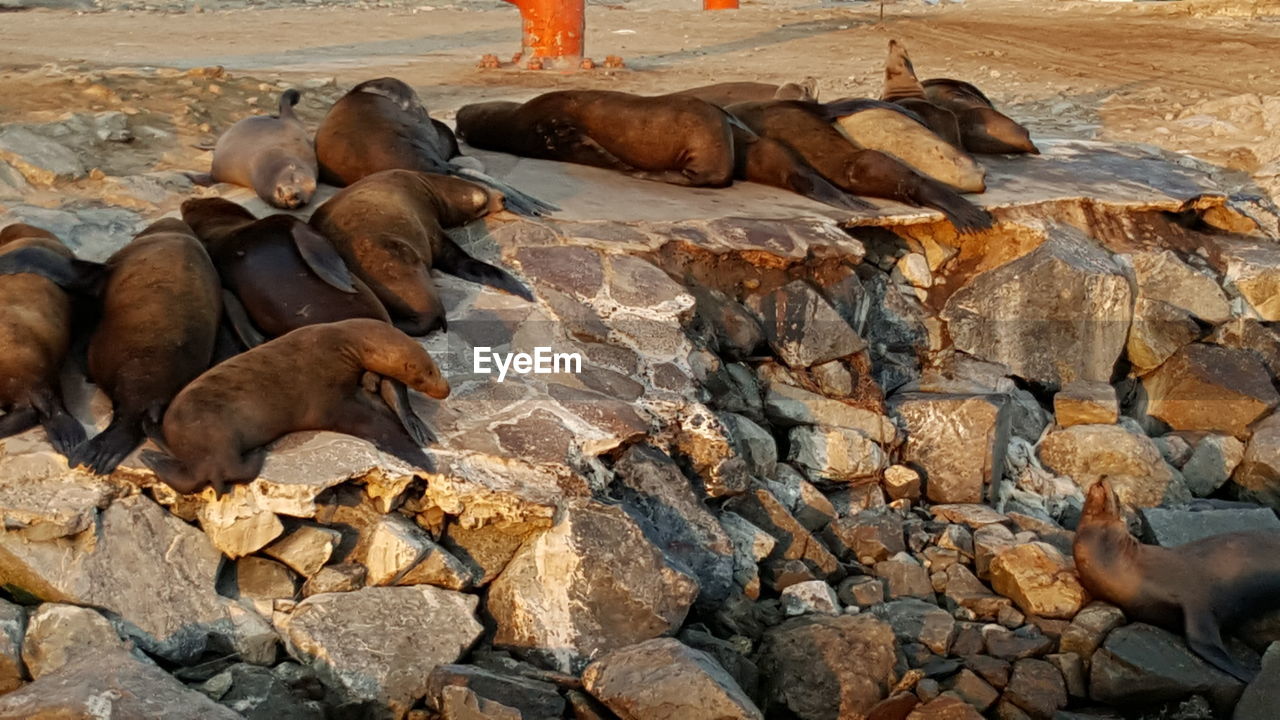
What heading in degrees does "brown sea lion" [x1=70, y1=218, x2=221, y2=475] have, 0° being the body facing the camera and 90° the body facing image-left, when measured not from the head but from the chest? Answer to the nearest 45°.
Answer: approximately 180°

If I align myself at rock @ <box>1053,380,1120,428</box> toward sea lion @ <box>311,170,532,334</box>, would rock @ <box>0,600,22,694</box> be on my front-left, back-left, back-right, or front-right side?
front-left

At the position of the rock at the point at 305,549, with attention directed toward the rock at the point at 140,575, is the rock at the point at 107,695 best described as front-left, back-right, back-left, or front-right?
front-left

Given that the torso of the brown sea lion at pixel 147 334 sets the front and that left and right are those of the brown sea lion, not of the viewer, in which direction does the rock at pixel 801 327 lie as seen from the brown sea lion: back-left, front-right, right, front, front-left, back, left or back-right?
right

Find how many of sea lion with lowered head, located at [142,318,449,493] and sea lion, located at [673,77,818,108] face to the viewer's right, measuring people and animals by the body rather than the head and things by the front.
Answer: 2

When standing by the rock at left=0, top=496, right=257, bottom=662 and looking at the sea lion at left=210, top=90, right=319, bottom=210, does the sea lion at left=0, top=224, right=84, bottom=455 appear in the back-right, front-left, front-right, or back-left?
front-left

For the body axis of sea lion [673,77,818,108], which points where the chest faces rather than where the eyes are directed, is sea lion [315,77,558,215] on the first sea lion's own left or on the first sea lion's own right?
on the first sea lion's own right

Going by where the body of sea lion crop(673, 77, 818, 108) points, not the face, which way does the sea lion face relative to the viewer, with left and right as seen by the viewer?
facing to the right of the viewer

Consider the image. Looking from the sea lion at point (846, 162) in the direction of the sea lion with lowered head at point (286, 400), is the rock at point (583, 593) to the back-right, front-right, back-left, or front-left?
front-left

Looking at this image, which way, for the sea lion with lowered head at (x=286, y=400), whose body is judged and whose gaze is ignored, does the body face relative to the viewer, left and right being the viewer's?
facing to the right of the viewer

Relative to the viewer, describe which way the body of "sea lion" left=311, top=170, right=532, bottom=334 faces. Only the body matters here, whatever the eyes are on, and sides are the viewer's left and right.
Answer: facing to the right of the viewer

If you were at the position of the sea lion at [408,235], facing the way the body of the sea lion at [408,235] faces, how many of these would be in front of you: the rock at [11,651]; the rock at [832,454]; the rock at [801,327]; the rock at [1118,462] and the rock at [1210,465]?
4

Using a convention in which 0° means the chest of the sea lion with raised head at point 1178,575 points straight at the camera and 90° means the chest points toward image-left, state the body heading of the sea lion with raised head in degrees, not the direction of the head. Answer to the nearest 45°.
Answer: approximately 90°

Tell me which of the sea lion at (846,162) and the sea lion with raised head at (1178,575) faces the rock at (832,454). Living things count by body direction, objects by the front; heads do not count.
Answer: the sea lion with raised head

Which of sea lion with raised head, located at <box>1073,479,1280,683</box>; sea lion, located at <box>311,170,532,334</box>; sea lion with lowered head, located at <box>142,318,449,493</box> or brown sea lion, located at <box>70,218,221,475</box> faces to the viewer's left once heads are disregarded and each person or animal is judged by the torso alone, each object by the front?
sea lion with raised head, located at <box>1073,479,1280,683</box>
